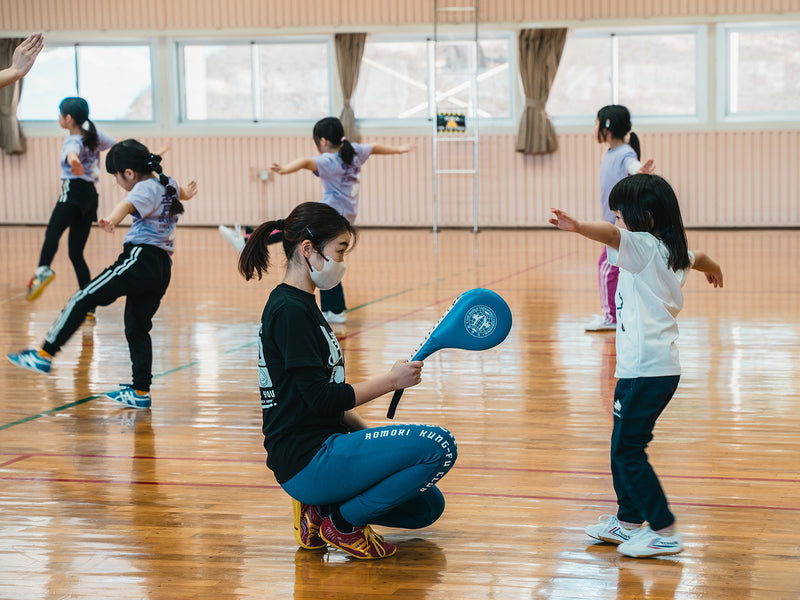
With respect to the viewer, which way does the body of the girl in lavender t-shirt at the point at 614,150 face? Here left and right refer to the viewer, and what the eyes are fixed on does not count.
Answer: facing to the left of the viewer

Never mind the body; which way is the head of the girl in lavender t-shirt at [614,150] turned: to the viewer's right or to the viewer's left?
to the viewer's left
